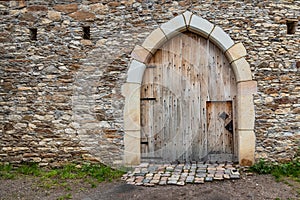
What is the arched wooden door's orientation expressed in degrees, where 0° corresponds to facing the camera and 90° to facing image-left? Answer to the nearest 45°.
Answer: approximately 0°
